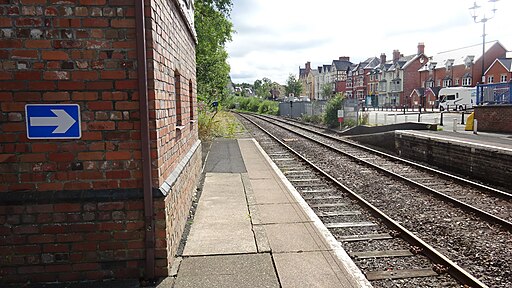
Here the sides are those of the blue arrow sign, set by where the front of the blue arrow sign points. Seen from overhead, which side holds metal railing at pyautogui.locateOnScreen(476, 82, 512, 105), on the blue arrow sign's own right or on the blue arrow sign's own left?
on the blue arrow sign's own left

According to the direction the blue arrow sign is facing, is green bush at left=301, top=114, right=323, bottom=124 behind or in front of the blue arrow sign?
behind

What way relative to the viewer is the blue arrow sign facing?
toward the camera

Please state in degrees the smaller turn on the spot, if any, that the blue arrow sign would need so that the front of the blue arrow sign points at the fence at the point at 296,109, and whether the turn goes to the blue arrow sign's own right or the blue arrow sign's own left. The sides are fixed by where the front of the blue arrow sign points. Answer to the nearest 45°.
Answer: approximately 135° to the blue arrow sign's own left

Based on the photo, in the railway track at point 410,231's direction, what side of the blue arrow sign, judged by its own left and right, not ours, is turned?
left

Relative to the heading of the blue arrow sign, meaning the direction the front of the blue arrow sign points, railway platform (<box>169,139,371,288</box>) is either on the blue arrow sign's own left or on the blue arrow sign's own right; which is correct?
on the blue arrow sign's own left

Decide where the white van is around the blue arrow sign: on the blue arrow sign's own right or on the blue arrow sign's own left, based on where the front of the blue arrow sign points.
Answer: on the blue arrow sign's own left
